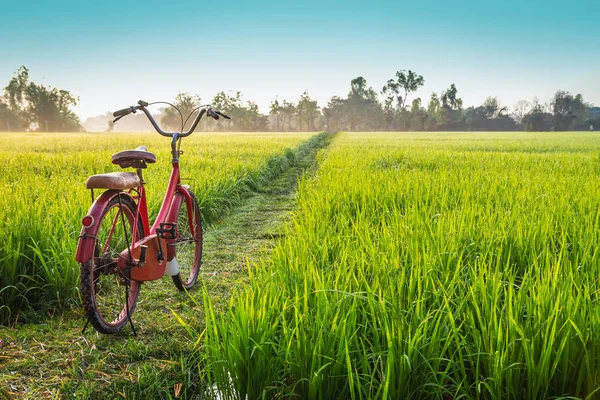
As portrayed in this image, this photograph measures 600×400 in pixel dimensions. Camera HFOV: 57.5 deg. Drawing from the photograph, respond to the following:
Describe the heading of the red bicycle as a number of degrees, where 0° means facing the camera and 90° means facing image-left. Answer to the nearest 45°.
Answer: approximately 225°
